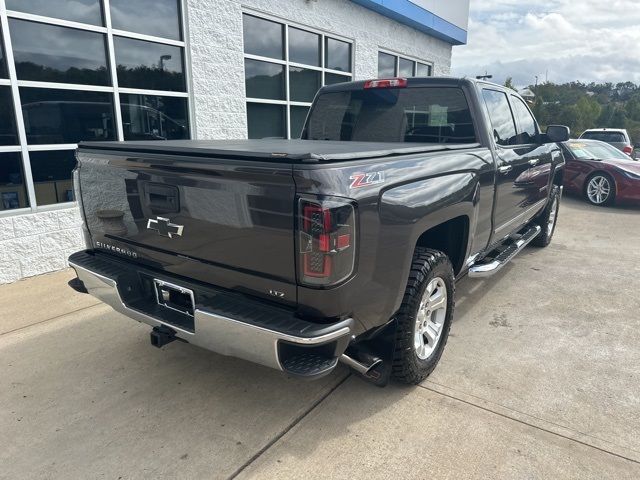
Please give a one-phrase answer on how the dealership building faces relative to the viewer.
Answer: facing the viewer and to the right of the viewer

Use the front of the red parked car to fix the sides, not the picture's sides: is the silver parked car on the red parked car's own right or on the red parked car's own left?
on the red parked car's own left

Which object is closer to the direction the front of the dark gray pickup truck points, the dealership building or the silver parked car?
the silver parked car

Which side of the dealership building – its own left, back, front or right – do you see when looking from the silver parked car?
left

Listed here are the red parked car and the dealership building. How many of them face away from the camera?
0

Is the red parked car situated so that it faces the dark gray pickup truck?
no

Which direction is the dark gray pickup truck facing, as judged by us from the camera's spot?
facing away from the viewer and to the right of the viewer

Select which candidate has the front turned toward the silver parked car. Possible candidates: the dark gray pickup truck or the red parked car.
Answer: the dark gray pickup truck

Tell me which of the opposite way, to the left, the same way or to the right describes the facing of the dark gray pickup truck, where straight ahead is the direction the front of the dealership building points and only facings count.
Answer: to the left

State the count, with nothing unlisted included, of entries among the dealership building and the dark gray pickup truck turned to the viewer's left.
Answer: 0

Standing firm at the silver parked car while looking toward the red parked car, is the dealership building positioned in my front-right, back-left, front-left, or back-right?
front-right

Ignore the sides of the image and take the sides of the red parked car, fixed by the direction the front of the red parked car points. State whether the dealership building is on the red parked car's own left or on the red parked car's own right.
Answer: on the red parked car's own right

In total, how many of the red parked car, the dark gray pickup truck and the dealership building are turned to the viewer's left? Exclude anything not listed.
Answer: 0

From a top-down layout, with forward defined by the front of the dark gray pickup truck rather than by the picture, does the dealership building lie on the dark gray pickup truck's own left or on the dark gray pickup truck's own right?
on the dark gray pickup truck's own left

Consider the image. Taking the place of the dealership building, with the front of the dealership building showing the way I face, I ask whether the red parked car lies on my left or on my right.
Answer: on my left
